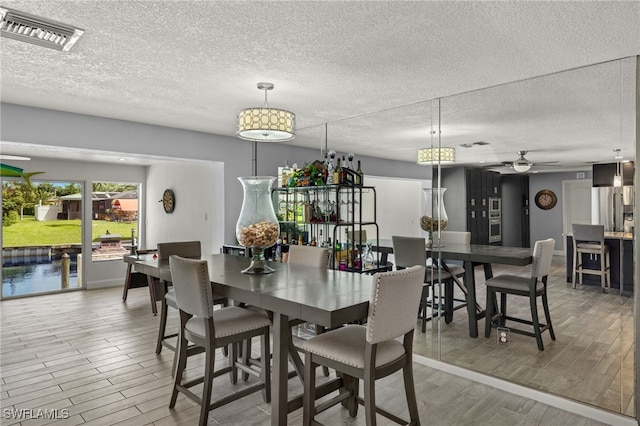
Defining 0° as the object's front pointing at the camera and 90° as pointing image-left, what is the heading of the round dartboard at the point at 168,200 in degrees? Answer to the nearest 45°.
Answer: approximately 45°

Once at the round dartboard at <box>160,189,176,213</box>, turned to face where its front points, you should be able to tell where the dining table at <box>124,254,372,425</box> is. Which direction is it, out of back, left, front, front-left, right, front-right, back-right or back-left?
front-left

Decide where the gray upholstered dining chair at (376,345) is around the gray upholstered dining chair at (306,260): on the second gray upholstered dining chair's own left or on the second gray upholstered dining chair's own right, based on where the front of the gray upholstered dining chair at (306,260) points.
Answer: on the second gray upholstered dining chair's own left

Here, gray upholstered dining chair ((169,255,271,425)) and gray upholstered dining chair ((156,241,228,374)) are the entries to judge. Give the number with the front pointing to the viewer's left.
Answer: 0

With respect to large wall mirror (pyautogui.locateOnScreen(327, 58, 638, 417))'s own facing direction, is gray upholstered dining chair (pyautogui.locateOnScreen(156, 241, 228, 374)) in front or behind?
in front

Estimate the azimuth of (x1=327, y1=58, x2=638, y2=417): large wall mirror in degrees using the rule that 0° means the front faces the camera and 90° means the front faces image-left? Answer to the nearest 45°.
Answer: approximately 45°

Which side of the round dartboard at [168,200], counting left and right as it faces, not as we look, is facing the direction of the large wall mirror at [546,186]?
left

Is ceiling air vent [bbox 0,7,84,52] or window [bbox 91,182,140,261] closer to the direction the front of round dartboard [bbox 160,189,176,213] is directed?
the ceiling air vent

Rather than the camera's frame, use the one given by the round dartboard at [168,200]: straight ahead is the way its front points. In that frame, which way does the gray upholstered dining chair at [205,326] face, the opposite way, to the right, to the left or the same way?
the opposite way

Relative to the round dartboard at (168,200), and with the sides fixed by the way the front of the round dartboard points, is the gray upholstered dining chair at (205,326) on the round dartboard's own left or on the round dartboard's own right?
on the round dartboard's own left

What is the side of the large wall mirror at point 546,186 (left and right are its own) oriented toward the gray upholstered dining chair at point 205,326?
front

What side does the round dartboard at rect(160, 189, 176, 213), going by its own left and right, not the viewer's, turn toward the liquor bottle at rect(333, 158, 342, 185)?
left

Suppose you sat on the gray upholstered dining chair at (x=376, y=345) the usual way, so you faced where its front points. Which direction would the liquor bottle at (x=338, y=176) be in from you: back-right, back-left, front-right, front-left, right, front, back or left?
front-right

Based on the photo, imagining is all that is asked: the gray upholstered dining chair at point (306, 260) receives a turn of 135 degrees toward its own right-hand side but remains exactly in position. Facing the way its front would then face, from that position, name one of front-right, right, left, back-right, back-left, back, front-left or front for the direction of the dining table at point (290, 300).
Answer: back
